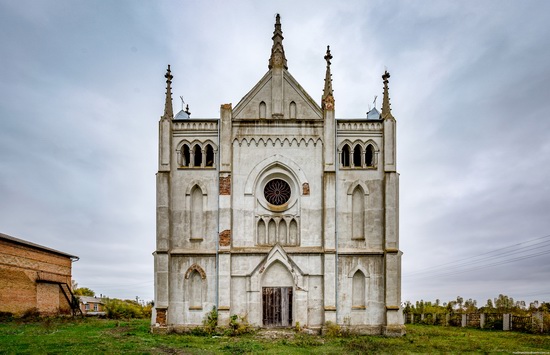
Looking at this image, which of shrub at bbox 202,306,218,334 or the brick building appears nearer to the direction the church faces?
the shrub

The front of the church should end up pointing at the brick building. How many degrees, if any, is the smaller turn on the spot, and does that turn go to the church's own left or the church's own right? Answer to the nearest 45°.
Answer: approximately 135° to the church's own right

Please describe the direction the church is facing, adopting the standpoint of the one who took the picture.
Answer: facing the viewer

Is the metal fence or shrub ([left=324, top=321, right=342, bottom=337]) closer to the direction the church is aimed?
the shrub

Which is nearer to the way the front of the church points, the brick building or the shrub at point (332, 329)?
the shrub

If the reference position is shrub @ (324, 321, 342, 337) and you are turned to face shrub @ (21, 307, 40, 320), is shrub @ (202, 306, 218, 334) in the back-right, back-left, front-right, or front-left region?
front-left
